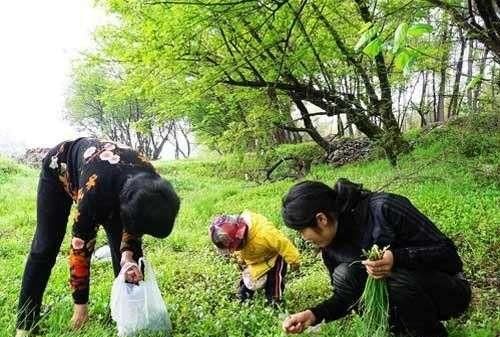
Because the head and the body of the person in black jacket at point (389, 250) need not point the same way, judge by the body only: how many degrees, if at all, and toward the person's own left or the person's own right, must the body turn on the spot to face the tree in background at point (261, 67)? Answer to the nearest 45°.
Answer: approximately 90° to the person's own right

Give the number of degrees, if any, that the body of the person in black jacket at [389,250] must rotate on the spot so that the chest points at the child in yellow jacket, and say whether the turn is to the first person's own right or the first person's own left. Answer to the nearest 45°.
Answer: approximately 45° to the first person's own right

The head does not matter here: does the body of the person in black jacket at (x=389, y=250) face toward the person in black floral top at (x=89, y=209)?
yes

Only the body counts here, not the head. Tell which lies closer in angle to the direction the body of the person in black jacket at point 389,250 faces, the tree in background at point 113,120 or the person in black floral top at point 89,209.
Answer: the person in black floral top

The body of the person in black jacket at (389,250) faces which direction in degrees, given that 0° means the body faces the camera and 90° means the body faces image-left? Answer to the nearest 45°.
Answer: approximately 90°

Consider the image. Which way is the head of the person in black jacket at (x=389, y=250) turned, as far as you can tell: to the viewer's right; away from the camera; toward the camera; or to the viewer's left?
to the viewer's left

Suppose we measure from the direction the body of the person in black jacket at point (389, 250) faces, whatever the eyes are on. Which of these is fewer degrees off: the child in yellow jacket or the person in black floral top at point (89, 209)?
the person in black floral top
